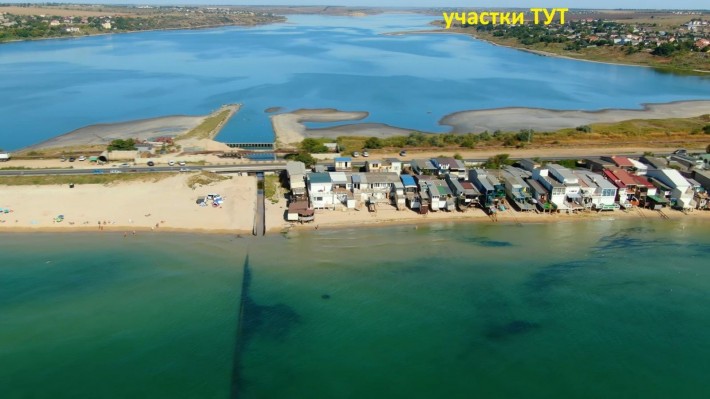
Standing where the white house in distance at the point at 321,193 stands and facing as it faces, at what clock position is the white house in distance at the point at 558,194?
the white house in distance at the point at 558,194 is roughly at 9 o'clock from the white house in distance at the point at 321,193.

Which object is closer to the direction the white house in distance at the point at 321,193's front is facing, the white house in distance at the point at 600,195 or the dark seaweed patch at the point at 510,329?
the dark seaweed patch

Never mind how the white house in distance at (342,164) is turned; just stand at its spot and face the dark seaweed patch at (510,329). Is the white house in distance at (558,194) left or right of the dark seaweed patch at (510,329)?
left

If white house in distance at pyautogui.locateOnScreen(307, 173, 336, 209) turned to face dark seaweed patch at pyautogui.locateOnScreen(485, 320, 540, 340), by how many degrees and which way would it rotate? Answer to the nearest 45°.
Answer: approximately 45° to its left

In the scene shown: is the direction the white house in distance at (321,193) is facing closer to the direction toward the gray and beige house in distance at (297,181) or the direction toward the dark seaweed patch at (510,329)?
the dark seaweed patch

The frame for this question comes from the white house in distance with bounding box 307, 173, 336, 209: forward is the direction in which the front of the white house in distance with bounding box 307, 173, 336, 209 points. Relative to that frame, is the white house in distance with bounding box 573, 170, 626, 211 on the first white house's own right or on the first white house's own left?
on the first white house's own left

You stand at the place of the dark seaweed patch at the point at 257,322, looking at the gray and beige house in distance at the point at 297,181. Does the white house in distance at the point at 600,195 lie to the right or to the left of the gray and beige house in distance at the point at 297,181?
right

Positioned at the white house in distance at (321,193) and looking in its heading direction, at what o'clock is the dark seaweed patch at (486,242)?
The dark seaweed patch is roughly at 10 o'clock from the white house in distance.

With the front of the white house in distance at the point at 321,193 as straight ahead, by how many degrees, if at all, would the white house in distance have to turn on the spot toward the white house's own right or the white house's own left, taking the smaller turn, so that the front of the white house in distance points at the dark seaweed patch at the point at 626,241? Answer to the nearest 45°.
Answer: approximately 90° to the white house's own left

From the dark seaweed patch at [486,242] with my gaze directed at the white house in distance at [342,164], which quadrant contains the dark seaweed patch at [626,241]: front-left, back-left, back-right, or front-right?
back-right

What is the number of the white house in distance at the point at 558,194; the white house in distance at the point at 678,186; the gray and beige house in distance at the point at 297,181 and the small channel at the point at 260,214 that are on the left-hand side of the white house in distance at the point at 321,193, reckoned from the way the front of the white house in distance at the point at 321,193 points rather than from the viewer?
2

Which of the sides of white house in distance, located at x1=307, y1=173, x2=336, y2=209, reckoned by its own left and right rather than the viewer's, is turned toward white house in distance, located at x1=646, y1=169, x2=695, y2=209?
left

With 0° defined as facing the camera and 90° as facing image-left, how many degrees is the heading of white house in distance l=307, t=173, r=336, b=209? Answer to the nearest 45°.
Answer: approximately 0°
